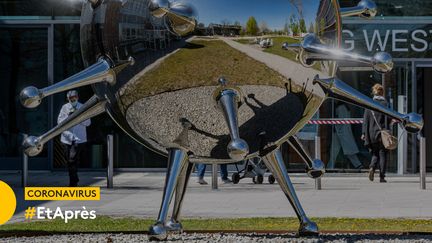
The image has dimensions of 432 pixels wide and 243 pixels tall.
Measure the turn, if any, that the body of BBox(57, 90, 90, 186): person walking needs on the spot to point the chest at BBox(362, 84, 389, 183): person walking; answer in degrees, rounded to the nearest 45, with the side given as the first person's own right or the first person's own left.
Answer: approximately 45° to the first person's own left

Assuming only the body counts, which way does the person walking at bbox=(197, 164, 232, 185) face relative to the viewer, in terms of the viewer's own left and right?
facing to the right of the viewer

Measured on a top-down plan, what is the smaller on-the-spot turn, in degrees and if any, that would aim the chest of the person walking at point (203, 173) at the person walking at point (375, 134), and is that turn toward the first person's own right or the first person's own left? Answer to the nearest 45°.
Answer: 0° — they already face them

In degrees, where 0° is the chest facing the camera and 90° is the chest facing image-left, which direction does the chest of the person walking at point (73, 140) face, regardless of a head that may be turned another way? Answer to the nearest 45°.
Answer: approximately 315°

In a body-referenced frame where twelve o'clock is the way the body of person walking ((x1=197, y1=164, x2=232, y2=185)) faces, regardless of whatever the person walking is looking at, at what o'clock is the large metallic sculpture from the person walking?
The large metallic sculpture is roughly at 3 o'clock from the person walking.

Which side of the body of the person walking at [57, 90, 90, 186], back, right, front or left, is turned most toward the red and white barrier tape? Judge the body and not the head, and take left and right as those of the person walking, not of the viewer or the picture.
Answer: left

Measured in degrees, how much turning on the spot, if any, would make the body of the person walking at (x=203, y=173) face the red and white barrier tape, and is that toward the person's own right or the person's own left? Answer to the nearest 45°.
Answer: approximately 45° to the person's own left
